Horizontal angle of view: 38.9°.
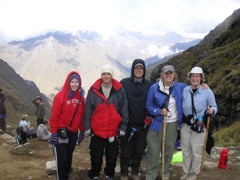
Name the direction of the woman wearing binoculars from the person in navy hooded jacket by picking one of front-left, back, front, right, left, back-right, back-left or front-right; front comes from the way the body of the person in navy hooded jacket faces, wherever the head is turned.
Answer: left

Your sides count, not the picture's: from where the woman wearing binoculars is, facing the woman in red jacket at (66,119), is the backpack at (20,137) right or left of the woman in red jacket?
right

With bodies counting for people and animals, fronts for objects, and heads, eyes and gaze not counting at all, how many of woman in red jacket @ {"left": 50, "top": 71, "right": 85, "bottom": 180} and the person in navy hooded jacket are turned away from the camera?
0

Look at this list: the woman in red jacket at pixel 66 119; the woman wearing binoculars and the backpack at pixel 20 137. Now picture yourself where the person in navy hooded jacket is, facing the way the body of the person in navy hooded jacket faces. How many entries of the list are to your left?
1

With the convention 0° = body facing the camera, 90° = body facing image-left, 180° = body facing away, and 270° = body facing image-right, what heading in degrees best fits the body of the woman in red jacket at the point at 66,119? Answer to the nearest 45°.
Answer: approximately 315°

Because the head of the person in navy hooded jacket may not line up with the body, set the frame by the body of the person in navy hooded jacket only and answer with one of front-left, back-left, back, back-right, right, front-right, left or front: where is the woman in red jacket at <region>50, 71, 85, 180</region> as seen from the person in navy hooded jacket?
right

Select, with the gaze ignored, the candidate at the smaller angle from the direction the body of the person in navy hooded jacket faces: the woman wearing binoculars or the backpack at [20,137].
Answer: the woman wearing binoculars

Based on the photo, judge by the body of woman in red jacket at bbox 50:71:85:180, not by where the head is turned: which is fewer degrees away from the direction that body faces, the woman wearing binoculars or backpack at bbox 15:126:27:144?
the woman wearing binoculars

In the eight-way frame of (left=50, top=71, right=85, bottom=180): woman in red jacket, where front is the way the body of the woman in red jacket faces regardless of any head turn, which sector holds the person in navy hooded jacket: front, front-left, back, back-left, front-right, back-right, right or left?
front-left

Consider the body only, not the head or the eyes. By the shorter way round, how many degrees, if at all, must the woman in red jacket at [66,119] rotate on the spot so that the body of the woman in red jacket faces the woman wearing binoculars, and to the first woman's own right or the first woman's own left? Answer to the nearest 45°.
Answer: approximately 45° to the first woman's own left

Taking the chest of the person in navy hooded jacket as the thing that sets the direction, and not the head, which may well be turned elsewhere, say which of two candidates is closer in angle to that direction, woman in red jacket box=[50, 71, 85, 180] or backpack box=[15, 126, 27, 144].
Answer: the woman in red jacket

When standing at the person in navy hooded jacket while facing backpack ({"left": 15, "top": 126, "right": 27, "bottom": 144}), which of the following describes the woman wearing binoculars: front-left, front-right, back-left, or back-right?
back-right
